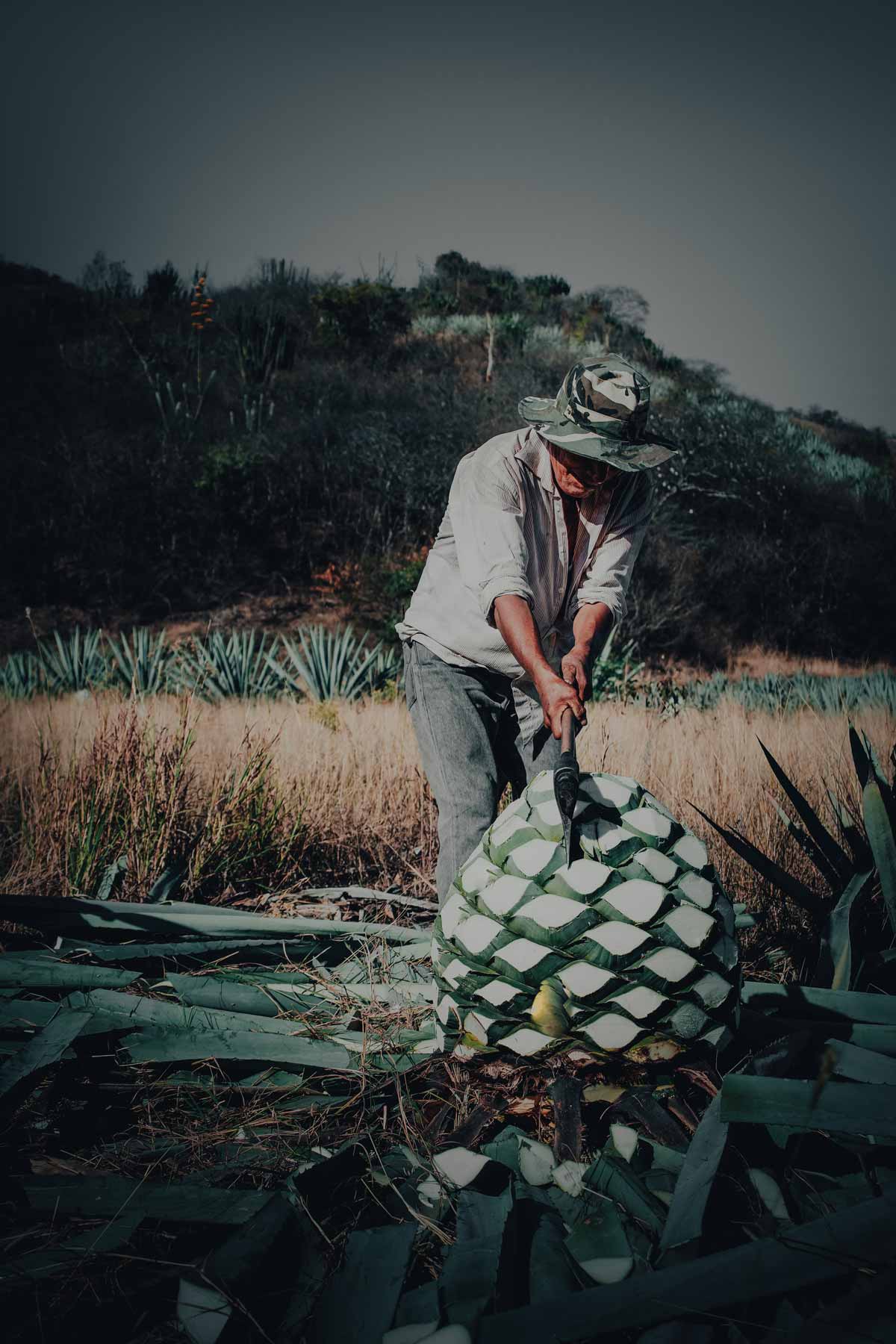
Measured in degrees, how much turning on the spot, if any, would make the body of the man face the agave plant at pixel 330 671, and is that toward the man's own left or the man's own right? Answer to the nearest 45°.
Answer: approximately 135° to the man's own left

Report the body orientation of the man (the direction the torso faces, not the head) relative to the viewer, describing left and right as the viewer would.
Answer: facing the viewer and to the right of the viewer

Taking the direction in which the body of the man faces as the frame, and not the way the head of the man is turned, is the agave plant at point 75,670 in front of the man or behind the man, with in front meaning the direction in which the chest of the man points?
behind

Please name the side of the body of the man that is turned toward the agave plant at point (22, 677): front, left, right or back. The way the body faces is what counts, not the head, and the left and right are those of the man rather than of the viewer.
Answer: back

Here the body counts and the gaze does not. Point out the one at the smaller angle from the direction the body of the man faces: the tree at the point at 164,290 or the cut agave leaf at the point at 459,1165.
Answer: the cut agave leaf

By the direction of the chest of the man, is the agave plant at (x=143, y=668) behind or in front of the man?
behind

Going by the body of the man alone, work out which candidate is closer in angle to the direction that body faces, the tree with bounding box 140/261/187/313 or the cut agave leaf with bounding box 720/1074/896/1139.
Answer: the cut agave leaf

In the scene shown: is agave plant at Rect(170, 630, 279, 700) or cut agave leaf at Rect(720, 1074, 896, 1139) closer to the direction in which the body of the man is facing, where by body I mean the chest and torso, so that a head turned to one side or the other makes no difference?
the cut agave leaf

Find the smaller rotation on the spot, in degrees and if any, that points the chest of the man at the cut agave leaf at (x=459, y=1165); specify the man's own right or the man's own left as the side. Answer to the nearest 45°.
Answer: approximately 45° to the man's own right

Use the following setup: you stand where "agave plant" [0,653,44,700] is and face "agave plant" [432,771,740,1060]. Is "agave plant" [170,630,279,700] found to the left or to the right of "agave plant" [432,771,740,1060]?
left
